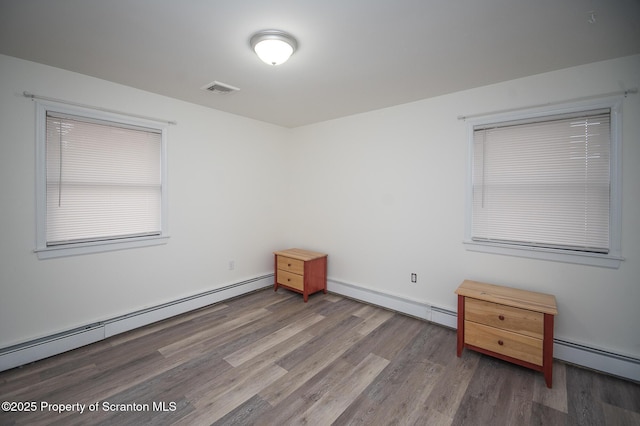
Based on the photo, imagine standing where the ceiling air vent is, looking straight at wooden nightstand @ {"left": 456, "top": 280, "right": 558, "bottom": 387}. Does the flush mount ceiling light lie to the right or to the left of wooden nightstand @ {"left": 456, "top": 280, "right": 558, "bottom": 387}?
right

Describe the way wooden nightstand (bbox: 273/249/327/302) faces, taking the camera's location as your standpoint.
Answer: facing the viewer and to the left of the viewer

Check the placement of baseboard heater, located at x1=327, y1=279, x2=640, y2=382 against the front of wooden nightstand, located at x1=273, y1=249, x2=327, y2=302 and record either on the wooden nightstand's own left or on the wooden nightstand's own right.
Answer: on the wooden nightstand's own left

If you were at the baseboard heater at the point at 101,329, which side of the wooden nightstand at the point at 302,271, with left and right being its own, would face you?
front

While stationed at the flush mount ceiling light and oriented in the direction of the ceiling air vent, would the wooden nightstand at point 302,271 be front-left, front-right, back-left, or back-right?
front-right

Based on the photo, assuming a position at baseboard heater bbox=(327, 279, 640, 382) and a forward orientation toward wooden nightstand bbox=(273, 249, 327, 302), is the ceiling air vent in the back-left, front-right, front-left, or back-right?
front-left

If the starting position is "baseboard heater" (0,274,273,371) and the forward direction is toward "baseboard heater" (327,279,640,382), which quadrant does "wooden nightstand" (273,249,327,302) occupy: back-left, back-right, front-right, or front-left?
front-left

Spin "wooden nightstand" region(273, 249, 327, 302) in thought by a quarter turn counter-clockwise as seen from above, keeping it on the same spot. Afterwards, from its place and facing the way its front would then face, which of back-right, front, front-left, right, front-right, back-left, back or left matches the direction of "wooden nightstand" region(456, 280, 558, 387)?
front
